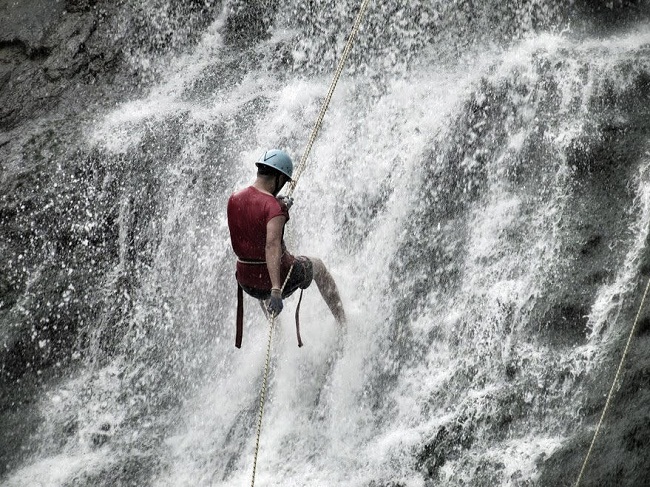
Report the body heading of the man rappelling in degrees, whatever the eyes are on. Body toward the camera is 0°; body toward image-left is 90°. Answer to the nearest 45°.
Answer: approximately 225°

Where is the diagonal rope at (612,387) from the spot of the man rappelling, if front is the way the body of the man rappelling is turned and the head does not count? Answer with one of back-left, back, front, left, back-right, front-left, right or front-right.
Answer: front-right

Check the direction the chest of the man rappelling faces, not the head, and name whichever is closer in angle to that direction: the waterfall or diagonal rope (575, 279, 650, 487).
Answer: the waterfall

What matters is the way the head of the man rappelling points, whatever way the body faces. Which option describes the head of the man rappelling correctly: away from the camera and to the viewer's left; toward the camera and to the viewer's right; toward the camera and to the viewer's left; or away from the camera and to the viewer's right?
away from the camera and to the viewer's right

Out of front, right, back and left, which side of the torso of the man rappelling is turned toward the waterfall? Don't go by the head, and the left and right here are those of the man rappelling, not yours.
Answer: front
